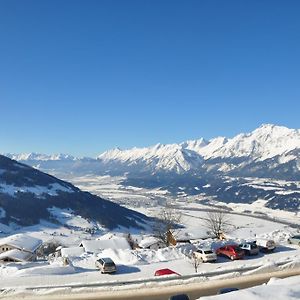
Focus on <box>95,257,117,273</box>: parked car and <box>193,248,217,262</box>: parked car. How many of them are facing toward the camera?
0

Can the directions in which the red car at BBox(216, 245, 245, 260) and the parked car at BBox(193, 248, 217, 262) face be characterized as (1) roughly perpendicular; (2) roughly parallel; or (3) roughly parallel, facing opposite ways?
roughly parallel

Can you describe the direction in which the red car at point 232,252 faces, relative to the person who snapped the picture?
facing away from the viewer and to the left of the viewer

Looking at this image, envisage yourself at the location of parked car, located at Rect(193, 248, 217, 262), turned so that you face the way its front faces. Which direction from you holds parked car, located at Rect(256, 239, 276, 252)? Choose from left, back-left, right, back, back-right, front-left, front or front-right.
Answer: right

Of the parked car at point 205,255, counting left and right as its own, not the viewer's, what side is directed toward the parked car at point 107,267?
left

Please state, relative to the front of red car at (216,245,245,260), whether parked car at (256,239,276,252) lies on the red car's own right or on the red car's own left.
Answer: on the red car's own right

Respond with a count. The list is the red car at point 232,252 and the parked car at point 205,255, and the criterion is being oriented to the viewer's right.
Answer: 0

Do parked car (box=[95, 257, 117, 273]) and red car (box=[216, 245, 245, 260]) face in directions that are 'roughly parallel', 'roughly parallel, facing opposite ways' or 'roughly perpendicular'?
roughly parallel
